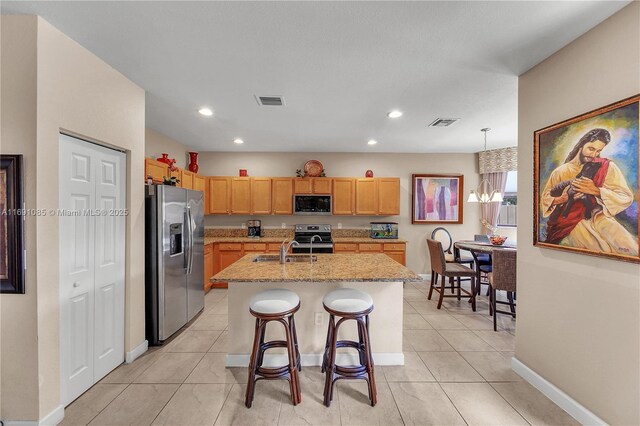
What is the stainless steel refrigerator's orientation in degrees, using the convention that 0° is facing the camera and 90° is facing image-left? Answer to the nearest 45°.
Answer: approximately 315°

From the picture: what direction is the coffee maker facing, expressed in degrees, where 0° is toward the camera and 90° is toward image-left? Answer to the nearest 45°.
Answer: approximately 0°

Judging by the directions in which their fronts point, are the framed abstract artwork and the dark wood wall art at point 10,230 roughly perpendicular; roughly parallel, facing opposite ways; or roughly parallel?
roughly perpendicular

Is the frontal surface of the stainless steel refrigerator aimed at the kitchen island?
yes

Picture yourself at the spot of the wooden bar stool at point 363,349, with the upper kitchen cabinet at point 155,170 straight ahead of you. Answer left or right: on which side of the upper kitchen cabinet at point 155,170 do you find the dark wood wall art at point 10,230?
left

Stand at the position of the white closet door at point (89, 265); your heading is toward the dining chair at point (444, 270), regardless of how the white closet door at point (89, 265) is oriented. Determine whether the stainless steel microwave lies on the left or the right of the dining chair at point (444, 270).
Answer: left

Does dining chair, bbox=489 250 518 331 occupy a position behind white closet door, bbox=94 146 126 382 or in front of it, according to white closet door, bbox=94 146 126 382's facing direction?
in front

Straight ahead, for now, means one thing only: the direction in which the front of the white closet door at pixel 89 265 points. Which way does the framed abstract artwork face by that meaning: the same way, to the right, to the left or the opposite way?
to the right

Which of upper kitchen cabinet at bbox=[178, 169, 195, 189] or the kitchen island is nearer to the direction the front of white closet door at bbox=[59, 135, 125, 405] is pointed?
the kitchen island

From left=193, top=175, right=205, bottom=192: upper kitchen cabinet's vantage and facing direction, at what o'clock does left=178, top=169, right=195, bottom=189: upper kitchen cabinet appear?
left=178, top=169, right=195, bottom=189: upper kitchen cabinet is roughly at 2 o'clock from left=193, top=175, right=205, bottom=192: upper kitchen cabinet.

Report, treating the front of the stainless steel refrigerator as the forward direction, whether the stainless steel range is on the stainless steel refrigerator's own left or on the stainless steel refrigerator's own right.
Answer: on the stainless steel refrigerator's own left

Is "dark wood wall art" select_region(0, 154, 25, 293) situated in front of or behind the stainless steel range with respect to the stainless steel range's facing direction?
in front

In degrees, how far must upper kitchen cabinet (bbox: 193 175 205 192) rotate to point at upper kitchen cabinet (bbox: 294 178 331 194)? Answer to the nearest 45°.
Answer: approximately 45° to its left

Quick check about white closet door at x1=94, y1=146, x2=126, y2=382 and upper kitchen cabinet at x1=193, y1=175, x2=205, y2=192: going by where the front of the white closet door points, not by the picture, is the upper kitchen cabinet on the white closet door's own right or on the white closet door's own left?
on the white closet door's own left
